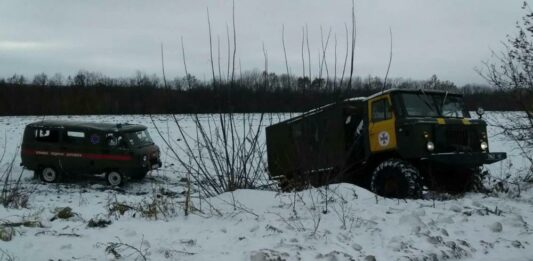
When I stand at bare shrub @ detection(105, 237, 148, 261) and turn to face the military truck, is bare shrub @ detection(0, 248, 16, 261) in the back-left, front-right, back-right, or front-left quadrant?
back-left

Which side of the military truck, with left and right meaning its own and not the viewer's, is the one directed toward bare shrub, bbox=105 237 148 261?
right

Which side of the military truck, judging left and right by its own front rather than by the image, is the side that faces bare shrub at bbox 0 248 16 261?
right

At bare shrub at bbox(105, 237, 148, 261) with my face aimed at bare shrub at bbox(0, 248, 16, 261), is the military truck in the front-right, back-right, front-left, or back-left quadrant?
back-right

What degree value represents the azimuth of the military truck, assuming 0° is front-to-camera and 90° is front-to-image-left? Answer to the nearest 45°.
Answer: approximately 315°
